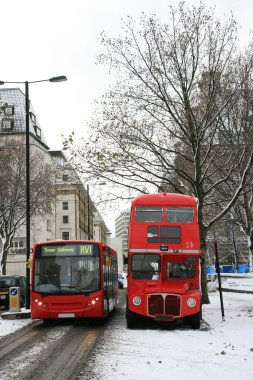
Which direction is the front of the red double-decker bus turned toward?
toward the camera

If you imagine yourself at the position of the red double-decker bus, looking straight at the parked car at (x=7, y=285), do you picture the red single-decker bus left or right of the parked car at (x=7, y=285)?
left

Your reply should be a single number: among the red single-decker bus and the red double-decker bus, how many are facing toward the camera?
2

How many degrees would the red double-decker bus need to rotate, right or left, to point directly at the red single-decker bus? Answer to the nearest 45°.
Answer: approximately 90° to its right

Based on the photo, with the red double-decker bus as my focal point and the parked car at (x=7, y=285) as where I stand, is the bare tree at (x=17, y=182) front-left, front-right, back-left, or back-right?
back-left

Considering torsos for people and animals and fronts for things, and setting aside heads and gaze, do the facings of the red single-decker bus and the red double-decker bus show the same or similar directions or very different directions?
same or similar directions

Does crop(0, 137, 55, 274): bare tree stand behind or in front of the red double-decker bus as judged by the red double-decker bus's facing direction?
behind

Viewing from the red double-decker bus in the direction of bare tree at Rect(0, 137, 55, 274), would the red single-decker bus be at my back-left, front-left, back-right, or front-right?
front-left

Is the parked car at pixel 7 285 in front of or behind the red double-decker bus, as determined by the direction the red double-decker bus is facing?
behind

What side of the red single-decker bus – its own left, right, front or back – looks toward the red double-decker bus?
left
